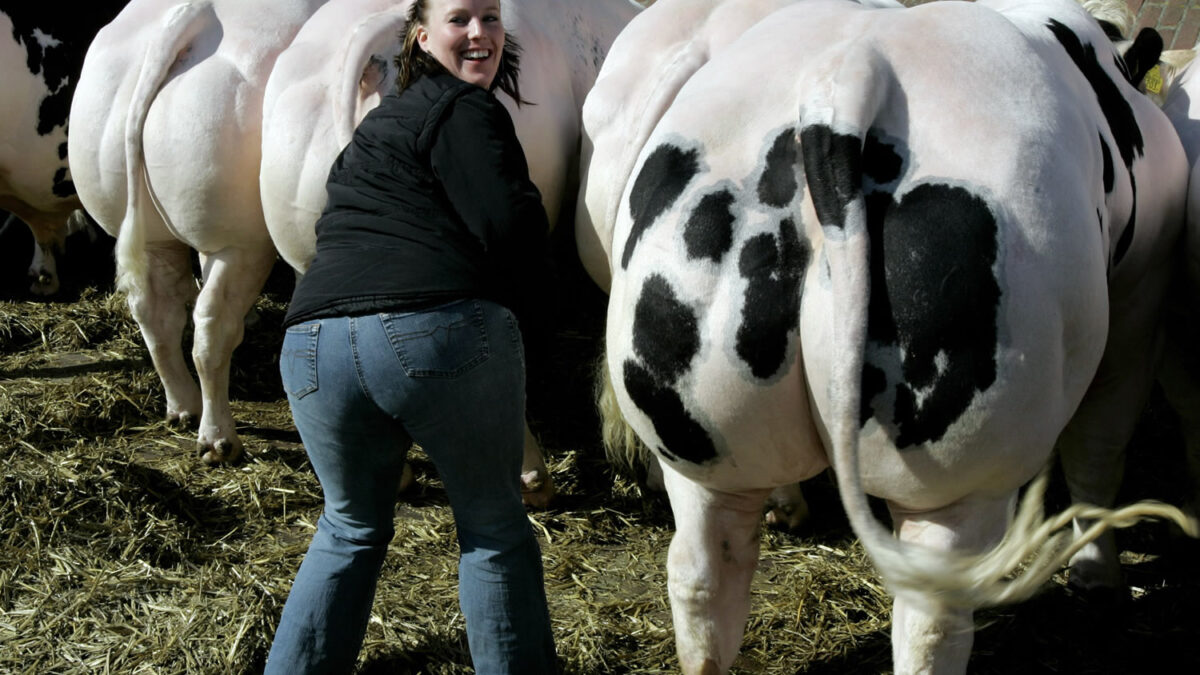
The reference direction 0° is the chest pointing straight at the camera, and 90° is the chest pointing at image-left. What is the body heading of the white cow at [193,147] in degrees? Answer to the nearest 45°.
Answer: approximately 225°

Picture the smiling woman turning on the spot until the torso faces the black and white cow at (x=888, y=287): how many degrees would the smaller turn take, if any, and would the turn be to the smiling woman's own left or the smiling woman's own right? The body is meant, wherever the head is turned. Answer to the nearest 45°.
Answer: approximately 45° to the smiling woman's own right

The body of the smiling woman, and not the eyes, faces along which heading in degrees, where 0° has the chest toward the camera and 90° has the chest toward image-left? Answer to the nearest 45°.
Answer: approximately 225°

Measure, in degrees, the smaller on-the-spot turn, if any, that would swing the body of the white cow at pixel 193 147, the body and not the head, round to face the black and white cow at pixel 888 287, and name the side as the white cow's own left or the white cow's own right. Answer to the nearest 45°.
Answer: approximately 90° to the white cow's own right

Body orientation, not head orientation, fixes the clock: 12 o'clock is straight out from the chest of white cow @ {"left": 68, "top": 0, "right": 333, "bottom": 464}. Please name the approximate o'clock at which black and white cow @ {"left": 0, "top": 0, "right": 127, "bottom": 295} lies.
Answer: The black and white cow is roughly at 10 o'clock from the white cow.

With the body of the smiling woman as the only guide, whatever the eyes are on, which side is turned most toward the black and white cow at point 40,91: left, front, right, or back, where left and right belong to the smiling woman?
left

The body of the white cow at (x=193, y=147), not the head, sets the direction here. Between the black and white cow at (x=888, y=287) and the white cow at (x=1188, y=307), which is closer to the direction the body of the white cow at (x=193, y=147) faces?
the white cow

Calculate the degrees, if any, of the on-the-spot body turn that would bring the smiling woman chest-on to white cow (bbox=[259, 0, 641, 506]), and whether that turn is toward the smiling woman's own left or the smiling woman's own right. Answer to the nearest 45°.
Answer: approximately 45° to the smiling woman's own left

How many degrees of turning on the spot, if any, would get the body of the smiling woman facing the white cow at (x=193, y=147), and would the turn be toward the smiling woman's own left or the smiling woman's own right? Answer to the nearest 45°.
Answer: approximately 45° to the smiling woman's own left

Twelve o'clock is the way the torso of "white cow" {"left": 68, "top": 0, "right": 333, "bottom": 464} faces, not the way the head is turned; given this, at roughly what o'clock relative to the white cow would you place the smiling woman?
The smiling woman is roughly at 4 o'clock from the white cow.
